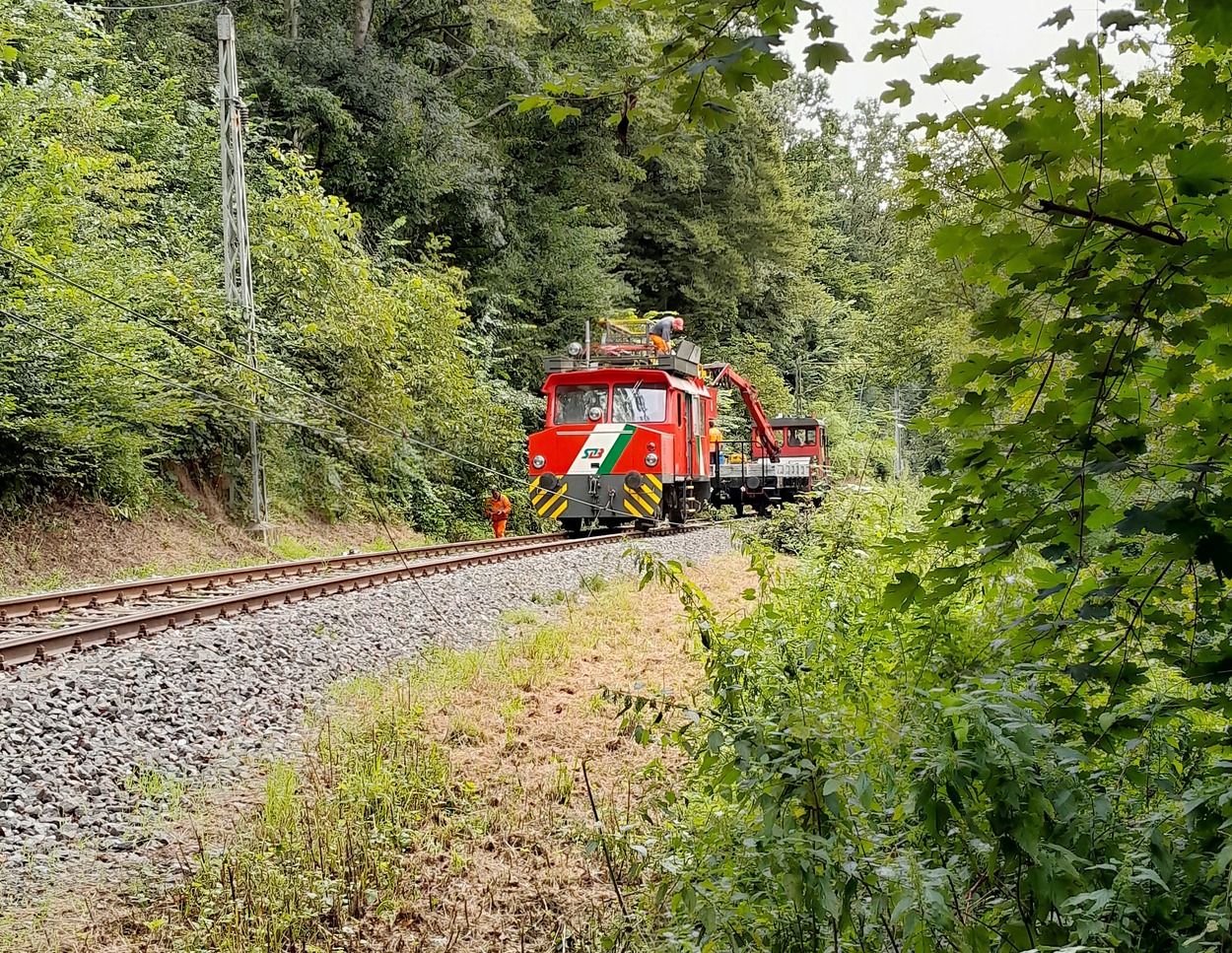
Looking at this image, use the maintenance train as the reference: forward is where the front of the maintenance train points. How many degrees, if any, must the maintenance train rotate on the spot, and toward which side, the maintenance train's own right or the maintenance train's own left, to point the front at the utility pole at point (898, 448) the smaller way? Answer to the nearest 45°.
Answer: approximately 135° to the maintenance train's own left

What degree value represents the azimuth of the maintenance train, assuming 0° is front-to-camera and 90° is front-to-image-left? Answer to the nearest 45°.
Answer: approximately 45°
